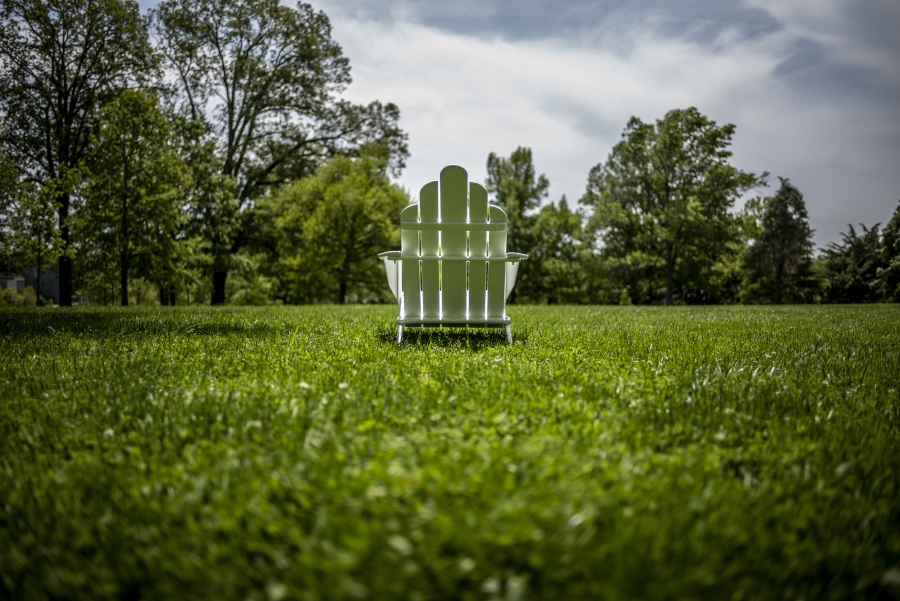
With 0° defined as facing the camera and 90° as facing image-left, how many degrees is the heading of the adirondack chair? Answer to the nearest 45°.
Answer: approximately 180°

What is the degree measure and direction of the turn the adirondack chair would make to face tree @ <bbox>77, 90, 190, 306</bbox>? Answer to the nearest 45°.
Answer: approximately 45° to its left
